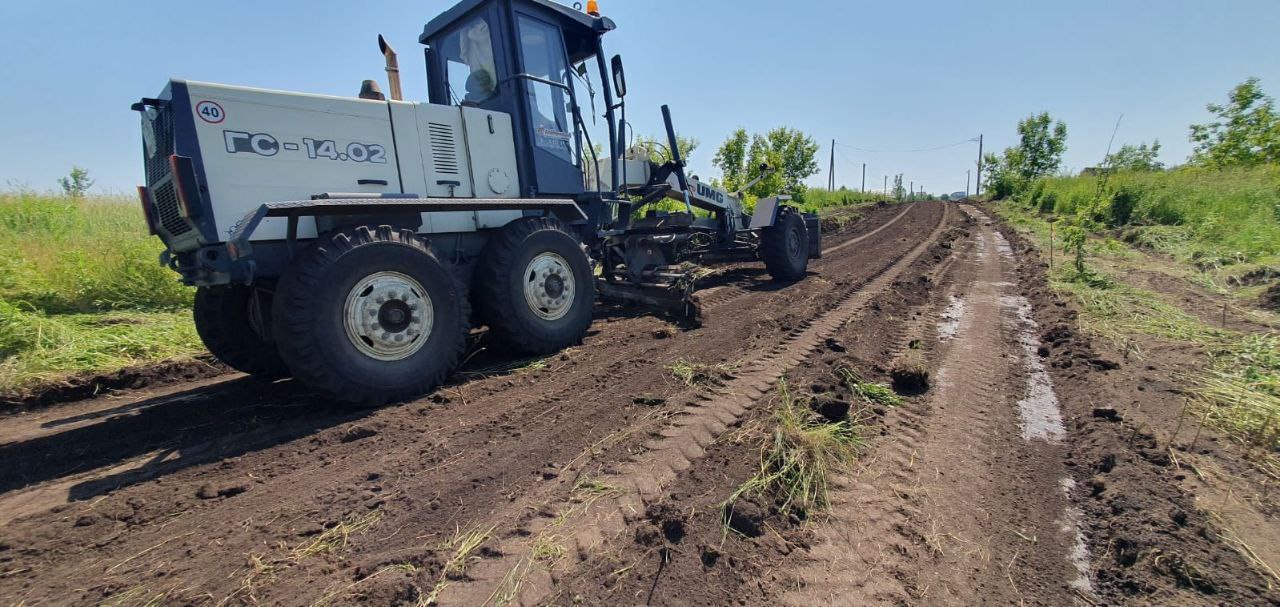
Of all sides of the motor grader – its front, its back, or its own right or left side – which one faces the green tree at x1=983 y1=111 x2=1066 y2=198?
front

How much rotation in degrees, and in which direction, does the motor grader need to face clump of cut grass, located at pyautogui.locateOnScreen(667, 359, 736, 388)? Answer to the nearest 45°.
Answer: approximately 90° to its right

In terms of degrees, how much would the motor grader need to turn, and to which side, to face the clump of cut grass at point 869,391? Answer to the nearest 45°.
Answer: approximately 90° to its right

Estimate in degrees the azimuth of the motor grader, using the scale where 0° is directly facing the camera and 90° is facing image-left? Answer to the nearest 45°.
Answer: approximately 225°

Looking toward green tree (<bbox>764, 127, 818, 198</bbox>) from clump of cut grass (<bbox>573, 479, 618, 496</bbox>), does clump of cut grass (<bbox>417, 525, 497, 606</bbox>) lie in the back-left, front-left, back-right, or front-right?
back-left

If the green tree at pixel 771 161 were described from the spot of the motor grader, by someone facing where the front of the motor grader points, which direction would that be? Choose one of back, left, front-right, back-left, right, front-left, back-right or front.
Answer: front

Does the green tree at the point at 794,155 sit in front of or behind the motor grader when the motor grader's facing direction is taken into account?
in front

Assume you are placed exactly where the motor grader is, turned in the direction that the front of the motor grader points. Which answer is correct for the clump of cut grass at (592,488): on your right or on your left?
on your right

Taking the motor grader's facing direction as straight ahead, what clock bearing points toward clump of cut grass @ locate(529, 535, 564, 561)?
The clump of cut grass is roughly at 4 o'clock from the motor grader.

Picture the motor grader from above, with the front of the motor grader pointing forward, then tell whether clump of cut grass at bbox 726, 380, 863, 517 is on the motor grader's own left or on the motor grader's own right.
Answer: on the motor grader's own right

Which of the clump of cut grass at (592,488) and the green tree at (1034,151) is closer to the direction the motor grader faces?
the green tree

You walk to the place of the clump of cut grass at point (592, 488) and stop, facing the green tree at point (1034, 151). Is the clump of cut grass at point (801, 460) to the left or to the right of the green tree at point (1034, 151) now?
right
